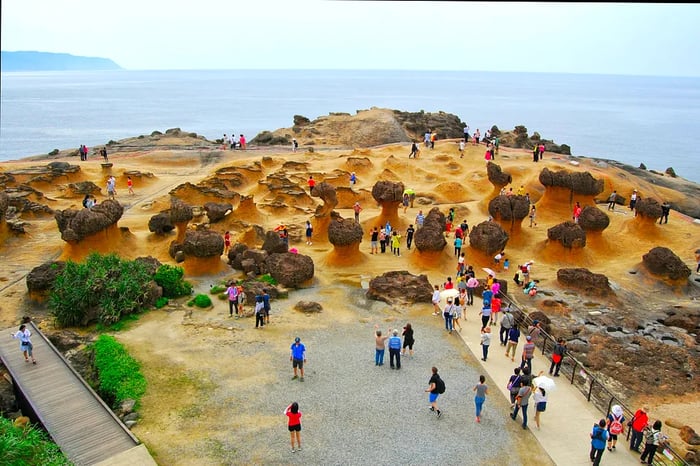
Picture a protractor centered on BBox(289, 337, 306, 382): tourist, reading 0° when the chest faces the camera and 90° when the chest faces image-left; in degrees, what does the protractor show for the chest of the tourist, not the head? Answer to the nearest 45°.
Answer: approximately 0°

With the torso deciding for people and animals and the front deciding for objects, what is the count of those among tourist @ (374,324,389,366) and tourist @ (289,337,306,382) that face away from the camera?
1

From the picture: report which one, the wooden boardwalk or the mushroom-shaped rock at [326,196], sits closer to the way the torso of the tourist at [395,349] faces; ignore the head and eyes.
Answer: the mushroom-shaped rock

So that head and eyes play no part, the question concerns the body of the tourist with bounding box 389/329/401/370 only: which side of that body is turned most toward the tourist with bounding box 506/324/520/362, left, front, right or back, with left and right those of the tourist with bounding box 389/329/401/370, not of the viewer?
right

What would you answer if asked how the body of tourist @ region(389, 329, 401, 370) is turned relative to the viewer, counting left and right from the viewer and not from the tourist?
facing away from the viewer

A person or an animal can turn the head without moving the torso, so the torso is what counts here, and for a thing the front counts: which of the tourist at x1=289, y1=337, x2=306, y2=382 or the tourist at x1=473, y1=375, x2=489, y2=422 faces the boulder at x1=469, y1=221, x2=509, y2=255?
the tourist at x1=473, y1=375, x2=489, y2=422

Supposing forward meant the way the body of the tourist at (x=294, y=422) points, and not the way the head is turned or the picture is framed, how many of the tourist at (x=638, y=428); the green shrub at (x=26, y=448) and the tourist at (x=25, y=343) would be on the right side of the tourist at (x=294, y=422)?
1

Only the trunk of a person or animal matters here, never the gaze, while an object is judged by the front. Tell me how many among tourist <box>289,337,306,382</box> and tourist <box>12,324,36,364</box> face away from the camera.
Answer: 0

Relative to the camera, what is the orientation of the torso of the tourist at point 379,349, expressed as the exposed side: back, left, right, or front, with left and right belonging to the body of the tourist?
back

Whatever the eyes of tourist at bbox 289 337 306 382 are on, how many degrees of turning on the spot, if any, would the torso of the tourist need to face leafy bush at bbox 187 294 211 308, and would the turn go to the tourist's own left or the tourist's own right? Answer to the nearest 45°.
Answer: approximately 135° to the tourist's own right

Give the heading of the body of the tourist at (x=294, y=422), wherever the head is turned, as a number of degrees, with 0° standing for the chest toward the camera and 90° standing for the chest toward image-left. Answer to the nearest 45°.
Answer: approximately 180°

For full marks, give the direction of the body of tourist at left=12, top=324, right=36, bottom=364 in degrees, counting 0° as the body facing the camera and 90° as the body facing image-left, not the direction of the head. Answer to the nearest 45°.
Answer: approximately 315°

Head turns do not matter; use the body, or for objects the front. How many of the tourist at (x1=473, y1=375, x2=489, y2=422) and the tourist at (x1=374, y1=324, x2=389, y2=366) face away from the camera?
2
